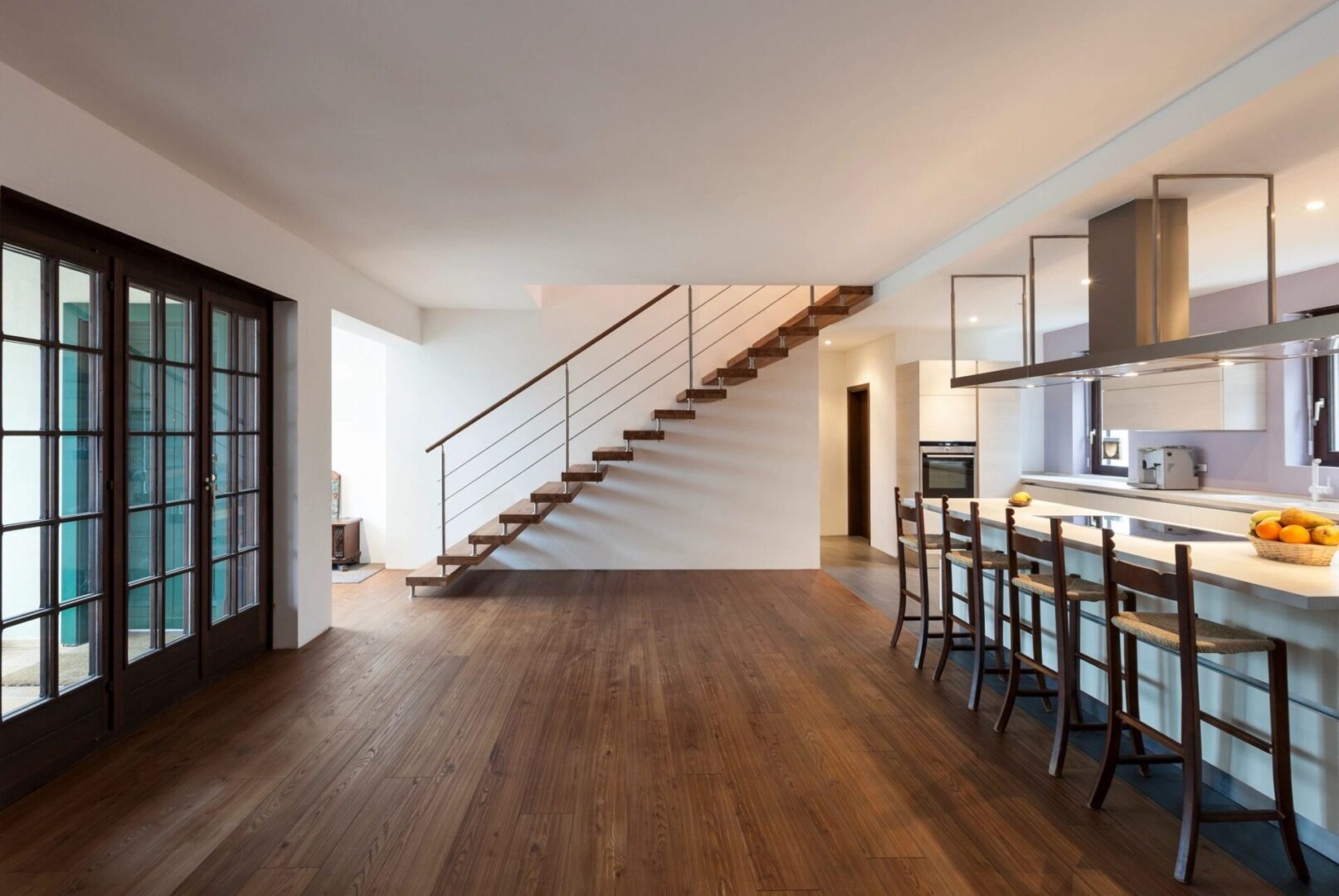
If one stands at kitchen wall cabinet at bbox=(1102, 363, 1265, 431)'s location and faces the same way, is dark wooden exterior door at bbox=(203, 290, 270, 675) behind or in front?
in front

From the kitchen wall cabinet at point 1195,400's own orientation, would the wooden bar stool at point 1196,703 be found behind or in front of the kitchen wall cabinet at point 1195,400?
in front

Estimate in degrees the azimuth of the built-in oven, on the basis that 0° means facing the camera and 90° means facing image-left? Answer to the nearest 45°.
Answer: approximately 0°

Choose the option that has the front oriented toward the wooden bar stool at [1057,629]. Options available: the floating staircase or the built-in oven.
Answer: the built-in oven

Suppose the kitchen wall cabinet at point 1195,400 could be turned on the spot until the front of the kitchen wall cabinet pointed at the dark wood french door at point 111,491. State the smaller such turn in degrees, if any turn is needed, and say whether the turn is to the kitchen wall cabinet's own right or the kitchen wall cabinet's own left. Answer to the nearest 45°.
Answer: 0° — it already faces it

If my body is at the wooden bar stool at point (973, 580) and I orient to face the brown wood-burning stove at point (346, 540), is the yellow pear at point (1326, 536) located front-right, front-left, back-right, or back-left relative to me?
back-left
